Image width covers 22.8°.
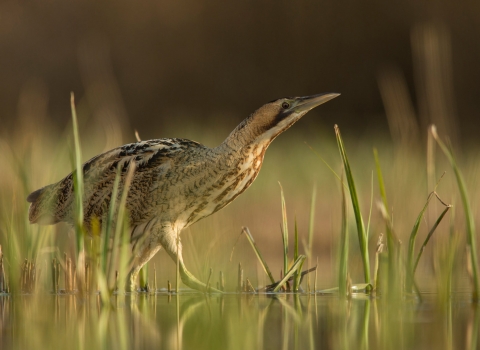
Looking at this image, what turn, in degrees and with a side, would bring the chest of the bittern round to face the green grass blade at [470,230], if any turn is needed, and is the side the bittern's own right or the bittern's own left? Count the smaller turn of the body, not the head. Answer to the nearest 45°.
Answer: approximately 45° to the bittern's own right

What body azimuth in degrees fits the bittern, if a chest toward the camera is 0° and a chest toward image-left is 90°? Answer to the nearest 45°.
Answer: approximately 270°

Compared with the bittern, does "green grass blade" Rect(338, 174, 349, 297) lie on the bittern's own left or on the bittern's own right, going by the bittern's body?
on the bittern's own right
